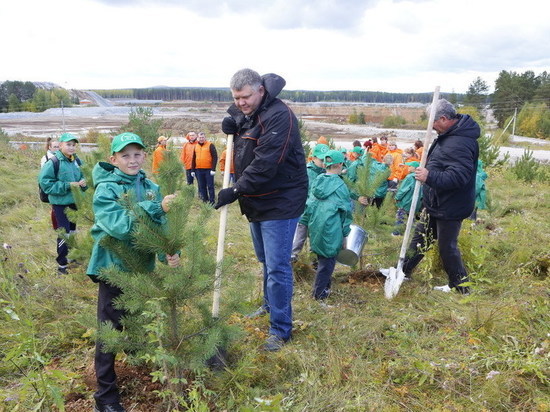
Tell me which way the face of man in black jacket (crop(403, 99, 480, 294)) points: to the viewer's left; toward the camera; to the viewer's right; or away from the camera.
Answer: to the viewer's left

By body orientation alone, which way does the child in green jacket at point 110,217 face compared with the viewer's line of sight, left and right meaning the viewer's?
facing the viewer and to the right of the viewer

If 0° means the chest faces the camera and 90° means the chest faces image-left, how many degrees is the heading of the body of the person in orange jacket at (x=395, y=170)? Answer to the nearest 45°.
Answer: approximately 45°

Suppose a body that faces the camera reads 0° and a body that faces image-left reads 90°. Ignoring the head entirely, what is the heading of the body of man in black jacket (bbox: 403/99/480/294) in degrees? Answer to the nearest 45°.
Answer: approximately 90°

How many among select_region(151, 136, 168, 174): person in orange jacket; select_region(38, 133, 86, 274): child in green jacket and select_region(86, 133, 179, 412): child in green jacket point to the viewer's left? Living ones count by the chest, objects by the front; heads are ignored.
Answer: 0

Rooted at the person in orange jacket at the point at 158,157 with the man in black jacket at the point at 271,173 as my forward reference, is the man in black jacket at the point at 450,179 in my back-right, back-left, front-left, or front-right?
front-left

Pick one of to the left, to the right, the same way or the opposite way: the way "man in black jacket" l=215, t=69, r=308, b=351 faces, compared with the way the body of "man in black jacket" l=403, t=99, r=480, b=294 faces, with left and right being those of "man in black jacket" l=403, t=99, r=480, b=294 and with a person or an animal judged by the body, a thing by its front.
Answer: to the left

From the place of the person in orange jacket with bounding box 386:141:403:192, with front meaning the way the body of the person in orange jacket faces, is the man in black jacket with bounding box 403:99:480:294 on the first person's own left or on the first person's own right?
on the first person's own left

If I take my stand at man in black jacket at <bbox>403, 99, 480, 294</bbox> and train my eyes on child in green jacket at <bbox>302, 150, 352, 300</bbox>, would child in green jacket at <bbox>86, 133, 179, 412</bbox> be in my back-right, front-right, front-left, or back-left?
front-left
